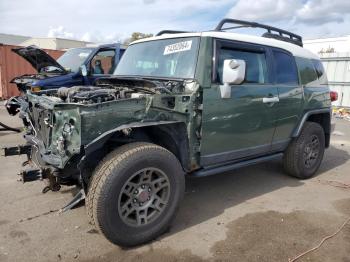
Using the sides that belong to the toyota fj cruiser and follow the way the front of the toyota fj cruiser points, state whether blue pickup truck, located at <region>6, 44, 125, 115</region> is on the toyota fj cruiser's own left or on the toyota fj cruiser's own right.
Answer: on the toyota fj cruiser's own right

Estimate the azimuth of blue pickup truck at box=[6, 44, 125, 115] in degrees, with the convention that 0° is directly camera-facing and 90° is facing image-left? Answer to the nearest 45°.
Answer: approximately 45°

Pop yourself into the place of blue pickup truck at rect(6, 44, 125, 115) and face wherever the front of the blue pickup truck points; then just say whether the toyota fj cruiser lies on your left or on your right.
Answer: on your left

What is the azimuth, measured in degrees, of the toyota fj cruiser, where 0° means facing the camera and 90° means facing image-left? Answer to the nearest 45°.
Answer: approximately 45°
